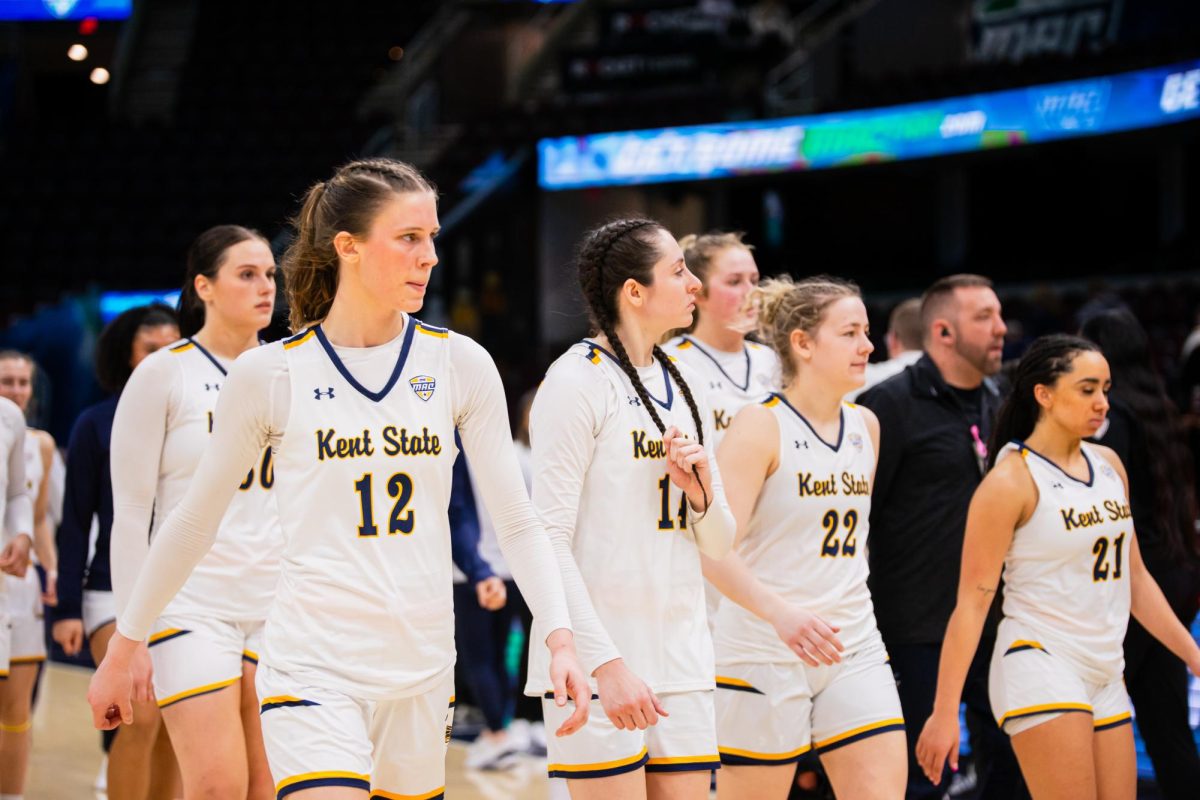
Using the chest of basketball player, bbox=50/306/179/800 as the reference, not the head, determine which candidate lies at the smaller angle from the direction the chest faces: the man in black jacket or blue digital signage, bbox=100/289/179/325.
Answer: the man in black jacket

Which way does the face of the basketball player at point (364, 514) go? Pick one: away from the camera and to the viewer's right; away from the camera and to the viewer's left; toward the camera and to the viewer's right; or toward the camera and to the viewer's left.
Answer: toward the camera and to the viewer's right

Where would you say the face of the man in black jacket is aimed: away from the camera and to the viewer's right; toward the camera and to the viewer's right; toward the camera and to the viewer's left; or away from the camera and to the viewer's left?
toward the camera and to the viewer's right

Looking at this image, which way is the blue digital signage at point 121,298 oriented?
toward the camera

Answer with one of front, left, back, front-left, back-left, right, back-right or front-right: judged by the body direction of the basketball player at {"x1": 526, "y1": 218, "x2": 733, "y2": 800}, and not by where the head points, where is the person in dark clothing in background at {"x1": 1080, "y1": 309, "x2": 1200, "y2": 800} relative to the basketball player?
left

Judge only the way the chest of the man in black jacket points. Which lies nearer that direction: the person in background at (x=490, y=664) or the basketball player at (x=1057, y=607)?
the basketball player

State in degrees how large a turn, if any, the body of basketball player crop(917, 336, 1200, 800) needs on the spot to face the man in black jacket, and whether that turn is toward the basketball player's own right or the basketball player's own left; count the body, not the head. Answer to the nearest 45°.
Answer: approximately 180°

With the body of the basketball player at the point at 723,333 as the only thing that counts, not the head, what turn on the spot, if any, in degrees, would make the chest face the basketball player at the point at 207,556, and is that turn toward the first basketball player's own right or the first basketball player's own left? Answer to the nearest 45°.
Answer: approximately 90° to the first basketball player's own right

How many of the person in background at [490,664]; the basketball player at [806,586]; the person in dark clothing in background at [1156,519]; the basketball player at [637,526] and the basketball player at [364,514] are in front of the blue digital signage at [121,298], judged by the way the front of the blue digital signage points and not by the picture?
5

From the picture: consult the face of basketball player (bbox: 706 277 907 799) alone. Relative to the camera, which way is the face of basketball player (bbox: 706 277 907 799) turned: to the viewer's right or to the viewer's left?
to the viewer's right

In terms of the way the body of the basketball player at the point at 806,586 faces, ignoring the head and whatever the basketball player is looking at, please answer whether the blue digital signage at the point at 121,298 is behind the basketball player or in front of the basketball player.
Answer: behind

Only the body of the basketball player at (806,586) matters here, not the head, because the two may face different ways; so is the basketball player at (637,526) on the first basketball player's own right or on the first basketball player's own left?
on the first basketball player's own right

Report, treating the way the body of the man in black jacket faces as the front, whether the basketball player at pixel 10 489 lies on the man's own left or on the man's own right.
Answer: on the man's own right

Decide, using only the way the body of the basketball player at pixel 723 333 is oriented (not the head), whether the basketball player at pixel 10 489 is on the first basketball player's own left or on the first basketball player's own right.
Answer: on the first basketball player's own right
